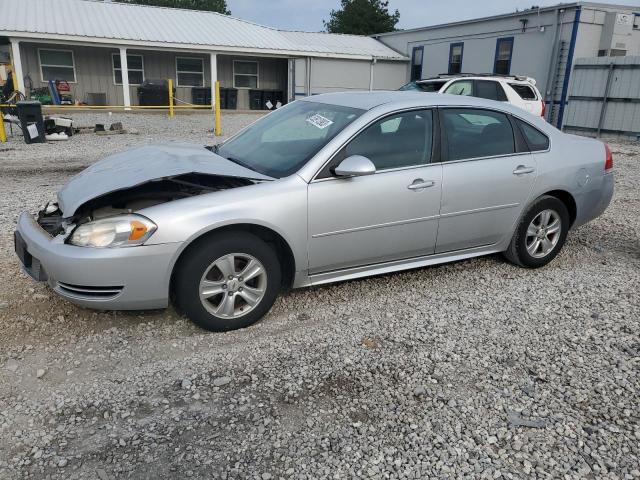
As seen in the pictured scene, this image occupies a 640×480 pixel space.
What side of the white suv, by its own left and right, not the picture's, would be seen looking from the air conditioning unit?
back

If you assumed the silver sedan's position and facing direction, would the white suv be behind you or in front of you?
behind

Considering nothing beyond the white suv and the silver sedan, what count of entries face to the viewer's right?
0

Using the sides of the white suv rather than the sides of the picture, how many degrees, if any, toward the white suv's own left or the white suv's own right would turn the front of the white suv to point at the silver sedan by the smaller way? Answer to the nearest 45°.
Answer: approximately 45° to the white suv's own left

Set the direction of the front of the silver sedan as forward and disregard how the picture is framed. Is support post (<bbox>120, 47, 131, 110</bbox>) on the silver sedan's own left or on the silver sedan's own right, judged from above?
on the silver sedan's own right

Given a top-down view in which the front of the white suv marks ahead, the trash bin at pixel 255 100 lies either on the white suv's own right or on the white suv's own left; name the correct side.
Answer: on the white suv's own right

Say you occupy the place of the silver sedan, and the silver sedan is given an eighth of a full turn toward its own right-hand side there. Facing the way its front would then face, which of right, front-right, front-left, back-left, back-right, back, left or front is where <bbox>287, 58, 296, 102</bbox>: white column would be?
right

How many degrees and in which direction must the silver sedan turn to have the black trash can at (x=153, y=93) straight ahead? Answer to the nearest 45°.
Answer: approximately 135° to its right

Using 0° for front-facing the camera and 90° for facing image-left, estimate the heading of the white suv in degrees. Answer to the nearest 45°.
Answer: approximately 45°

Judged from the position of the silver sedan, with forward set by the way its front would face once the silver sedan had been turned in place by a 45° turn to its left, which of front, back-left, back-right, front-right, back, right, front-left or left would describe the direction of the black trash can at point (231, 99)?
back
